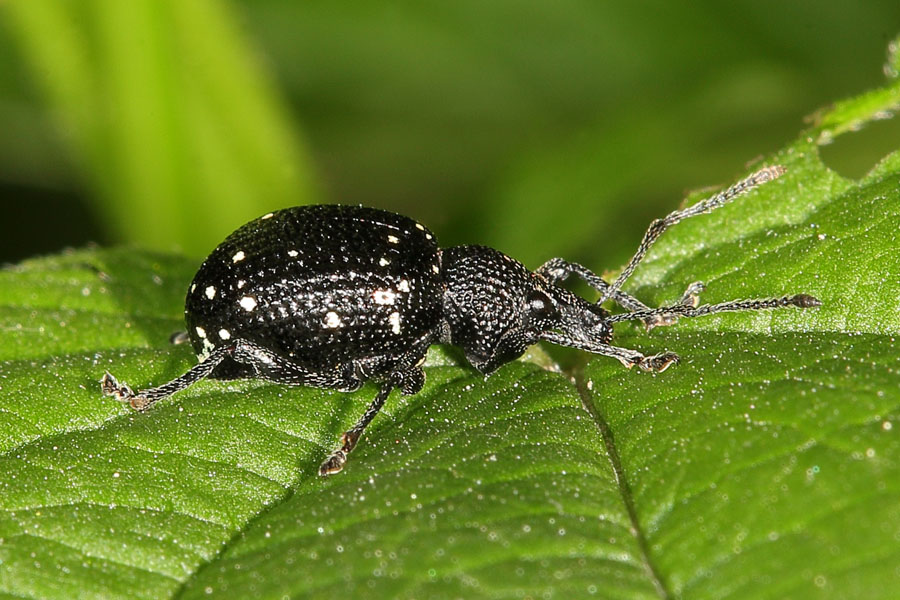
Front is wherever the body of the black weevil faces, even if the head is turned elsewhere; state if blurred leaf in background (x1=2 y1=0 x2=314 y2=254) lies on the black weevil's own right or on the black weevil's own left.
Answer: on the black weevil's own left

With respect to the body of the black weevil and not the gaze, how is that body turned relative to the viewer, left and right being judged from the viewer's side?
facing to the right of the viewer
